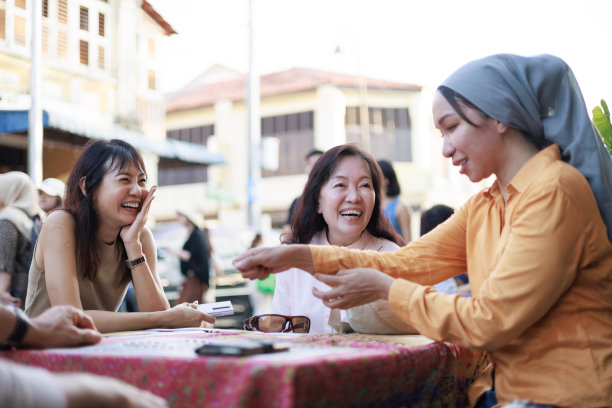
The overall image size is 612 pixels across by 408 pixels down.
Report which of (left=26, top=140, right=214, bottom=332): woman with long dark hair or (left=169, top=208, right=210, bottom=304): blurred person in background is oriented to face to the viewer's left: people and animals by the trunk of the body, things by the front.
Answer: the blurred person in background

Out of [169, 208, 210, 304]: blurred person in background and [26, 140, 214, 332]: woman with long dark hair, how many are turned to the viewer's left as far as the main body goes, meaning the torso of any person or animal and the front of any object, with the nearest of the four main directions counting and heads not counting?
1

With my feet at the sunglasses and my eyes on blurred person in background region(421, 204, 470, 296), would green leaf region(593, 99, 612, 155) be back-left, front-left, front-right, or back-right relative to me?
front-right

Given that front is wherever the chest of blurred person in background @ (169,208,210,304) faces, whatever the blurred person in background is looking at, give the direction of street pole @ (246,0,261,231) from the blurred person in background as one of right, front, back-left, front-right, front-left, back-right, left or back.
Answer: right

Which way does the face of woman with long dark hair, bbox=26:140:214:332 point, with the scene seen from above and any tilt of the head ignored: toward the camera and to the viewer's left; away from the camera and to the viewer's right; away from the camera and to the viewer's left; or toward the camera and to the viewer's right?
toward the camera and to the viewer's right

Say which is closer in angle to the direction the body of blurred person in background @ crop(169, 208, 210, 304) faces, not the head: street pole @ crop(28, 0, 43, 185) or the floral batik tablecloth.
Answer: the street pole

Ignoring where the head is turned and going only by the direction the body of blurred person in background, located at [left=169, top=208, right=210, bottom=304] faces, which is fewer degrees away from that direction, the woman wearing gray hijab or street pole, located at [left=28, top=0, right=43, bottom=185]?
the street pole

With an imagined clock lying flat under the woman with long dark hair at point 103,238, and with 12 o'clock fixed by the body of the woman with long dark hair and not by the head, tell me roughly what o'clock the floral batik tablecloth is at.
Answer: The floral batik tablecloth is roughly at 1 o'clock from the woman with long dark hair.

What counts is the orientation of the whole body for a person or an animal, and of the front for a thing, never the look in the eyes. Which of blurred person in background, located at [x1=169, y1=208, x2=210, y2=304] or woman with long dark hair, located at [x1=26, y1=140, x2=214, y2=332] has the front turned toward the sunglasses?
the woman with long dark hair

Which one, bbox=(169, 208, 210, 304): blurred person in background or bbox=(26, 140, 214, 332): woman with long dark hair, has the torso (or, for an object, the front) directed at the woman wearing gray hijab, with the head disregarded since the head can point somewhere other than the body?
the woman with long dark hair

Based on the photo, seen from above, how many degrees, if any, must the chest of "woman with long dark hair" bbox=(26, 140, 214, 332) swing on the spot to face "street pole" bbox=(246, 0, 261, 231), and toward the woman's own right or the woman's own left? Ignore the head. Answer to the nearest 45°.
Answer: approximately 135° to the woman's own left

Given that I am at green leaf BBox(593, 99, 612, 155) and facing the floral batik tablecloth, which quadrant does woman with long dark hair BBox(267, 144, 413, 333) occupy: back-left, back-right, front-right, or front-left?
front-right

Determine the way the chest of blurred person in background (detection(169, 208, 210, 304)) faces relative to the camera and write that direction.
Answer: to the viewer's left

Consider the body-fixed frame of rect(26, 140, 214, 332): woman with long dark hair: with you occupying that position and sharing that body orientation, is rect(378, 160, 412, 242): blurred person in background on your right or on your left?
on your left

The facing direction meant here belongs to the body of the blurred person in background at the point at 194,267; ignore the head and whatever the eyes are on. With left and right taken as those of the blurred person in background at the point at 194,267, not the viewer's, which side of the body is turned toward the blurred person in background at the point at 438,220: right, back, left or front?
left

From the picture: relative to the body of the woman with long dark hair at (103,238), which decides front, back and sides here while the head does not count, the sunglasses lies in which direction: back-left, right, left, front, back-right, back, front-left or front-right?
front
